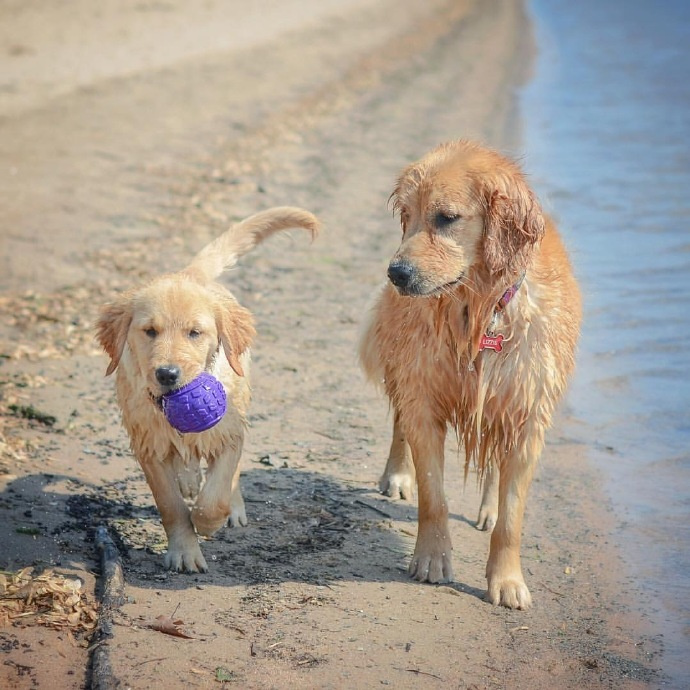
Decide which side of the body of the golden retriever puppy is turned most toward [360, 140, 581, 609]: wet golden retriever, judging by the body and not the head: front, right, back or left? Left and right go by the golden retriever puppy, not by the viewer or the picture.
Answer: left

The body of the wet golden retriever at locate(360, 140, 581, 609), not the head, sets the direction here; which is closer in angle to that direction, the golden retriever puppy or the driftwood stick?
the driftwood stick

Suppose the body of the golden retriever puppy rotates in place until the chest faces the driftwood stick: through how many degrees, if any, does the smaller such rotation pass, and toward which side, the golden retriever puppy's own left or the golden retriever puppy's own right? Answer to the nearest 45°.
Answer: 0° — it already faces it

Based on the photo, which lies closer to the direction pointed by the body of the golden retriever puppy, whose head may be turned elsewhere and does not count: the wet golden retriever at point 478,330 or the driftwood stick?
the driftwood stick

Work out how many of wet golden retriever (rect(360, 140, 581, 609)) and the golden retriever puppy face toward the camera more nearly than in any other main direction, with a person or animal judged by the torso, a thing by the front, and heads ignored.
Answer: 2

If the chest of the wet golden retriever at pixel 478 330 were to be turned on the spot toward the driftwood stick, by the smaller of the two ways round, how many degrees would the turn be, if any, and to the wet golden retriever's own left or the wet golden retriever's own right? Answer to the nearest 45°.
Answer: approximately 45° to the wet golden retriever's own right

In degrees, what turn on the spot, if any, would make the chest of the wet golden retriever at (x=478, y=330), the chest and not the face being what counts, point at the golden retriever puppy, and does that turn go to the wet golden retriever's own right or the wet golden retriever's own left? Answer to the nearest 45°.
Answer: approximately 90° to the wet golden retriever's own right

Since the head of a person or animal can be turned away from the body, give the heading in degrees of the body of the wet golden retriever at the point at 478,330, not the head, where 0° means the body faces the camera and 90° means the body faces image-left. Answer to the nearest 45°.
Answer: approximately 0°
